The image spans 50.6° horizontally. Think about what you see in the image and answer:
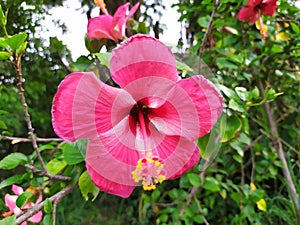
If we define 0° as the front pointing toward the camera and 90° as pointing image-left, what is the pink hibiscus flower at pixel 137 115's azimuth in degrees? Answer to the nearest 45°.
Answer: approximately 0°

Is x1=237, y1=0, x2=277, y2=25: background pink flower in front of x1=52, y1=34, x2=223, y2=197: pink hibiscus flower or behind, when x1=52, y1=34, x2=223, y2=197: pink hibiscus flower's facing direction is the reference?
behind

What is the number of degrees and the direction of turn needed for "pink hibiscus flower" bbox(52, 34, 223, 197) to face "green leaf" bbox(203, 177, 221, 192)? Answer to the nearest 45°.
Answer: approximately 135° to its left

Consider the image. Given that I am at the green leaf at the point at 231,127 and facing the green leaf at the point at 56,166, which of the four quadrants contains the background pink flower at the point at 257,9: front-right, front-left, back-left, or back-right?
back-right
